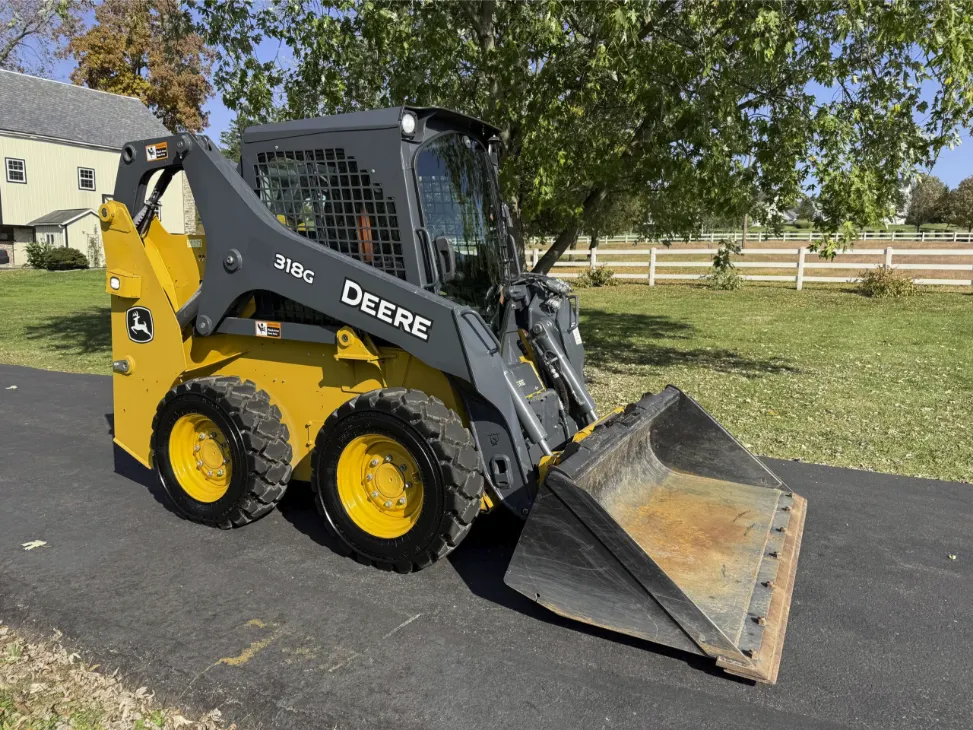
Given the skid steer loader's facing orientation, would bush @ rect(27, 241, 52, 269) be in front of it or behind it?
behind

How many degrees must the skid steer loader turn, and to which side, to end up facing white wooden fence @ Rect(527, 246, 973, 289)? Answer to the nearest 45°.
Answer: approximately 90° to its left

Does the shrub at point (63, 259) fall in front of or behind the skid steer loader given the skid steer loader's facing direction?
behind

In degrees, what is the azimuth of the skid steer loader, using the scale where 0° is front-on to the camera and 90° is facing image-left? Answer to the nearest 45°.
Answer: approximately 315°

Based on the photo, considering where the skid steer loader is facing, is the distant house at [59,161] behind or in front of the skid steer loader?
behind

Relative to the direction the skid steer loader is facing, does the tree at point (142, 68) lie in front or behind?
behind

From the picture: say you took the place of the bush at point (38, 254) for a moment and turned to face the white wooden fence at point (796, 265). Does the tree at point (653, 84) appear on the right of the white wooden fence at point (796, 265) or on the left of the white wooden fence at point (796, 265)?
right

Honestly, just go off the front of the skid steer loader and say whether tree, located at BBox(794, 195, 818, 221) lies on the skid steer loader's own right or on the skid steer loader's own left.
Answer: on the skid steer loader's own left
